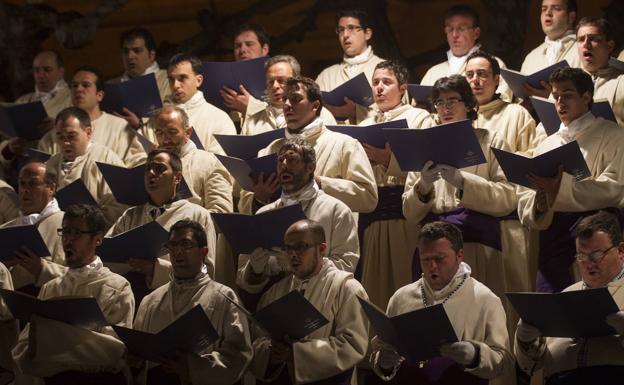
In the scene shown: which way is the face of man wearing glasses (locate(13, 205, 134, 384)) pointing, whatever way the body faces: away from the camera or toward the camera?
toward the camera

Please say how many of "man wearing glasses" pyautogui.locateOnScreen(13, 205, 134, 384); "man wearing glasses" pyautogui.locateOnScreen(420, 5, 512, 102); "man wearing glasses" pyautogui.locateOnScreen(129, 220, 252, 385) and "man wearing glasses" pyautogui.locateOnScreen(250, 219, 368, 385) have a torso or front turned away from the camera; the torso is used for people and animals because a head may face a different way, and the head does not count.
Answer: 0

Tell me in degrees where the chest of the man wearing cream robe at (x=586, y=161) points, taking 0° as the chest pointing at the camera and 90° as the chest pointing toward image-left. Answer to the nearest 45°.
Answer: approximately 45°

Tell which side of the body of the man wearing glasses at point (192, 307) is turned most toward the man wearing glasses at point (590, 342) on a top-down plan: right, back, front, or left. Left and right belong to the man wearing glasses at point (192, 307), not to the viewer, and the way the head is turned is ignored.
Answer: left

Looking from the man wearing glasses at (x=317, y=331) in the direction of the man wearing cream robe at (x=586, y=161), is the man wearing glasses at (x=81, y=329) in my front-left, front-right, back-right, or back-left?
back-left

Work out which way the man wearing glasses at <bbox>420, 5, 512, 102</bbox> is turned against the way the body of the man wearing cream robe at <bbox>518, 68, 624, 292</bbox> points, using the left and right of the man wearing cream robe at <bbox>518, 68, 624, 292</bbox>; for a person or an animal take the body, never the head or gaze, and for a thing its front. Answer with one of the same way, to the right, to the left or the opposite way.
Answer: the same way

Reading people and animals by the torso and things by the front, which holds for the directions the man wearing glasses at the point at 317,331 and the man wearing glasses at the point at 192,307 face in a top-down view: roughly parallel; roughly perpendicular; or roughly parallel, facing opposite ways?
roughly parallel

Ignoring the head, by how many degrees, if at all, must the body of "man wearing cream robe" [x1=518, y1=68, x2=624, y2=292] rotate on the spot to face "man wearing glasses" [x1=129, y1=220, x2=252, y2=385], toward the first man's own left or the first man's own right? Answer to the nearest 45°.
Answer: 0° — they already face them

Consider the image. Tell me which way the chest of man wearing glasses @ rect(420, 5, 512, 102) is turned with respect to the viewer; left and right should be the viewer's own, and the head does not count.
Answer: facing the viewer and to the left of the viewer

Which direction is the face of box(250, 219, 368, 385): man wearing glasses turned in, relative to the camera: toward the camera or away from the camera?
toward the camera

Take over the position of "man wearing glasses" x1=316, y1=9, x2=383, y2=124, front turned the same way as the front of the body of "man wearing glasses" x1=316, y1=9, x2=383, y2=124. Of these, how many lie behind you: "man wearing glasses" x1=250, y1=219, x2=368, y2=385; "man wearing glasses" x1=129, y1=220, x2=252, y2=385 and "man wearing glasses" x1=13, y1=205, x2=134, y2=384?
0

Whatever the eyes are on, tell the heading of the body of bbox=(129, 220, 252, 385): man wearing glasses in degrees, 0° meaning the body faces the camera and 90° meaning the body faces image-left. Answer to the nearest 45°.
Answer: approximately 45°

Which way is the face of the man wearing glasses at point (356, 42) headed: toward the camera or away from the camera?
toward the camera

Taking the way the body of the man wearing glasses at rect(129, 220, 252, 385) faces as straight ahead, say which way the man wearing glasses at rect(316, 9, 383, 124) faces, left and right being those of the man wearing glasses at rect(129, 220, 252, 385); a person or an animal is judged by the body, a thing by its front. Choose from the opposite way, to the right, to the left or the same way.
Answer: the same way

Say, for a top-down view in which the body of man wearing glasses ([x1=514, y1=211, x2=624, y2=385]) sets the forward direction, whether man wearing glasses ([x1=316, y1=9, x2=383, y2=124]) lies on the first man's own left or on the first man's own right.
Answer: on the first man's own right

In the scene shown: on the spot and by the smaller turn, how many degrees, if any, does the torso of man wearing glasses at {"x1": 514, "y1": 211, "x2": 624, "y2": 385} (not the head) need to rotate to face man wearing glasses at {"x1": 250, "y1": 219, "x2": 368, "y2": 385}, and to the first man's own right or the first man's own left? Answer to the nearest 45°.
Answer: approximately 45° to the first man's own right
